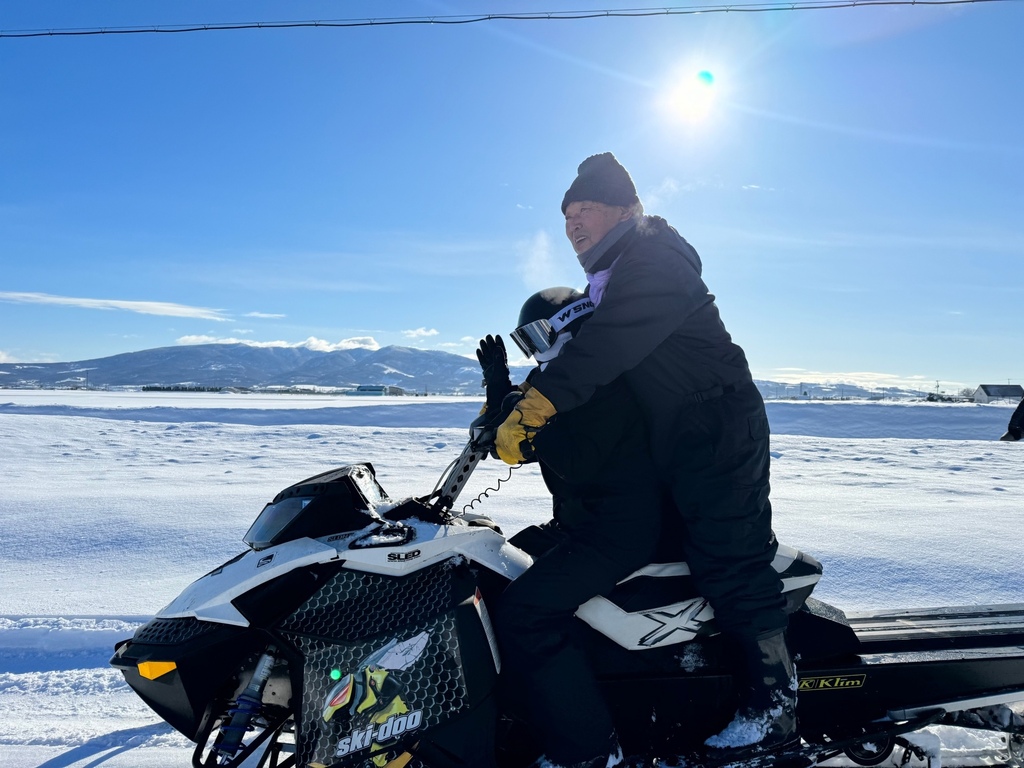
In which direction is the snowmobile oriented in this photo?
to the viewer's left

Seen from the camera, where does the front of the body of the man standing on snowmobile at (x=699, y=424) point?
to the viewer's left

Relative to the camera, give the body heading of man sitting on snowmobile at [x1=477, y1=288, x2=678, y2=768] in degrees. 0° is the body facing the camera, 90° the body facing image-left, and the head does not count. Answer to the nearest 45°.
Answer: approximately 90°

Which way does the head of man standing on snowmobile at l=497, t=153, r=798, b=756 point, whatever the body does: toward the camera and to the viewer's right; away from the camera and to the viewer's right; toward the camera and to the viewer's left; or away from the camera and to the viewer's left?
toward the camera and to the viewer's left
